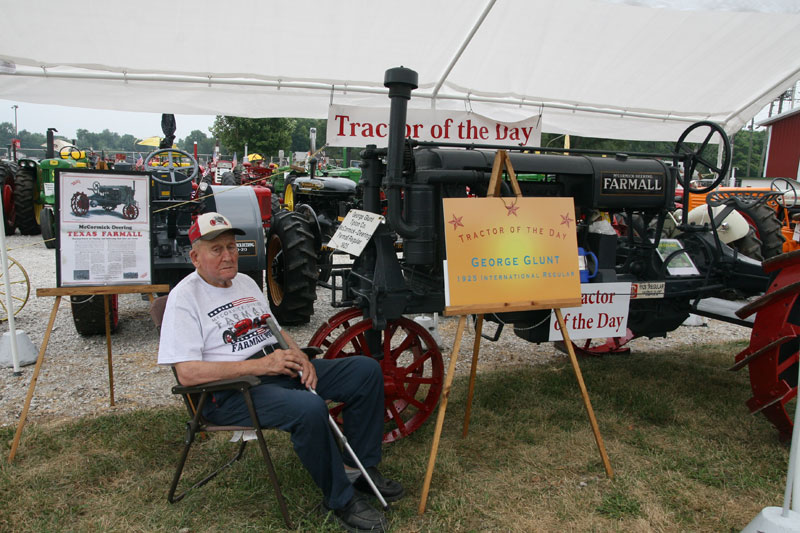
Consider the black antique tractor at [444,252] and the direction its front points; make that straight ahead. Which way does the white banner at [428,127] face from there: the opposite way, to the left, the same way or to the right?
to the left

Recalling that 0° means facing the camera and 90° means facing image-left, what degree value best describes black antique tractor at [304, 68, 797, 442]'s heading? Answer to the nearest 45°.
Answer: approximately 90°

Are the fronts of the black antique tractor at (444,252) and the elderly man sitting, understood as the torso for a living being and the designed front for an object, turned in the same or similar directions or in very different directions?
very different directions

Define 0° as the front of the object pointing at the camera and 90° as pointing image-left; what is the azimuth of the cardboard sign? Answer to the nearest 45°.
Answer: approximately 0°

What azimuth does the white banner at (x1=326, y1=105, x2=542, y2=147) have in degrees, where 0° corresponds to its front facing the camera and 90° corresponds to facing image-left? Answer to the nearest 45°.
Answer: approximately 0°

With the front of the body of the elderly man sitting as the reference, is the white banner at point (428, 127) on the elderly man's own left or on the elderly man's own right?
on the elderly man's own left

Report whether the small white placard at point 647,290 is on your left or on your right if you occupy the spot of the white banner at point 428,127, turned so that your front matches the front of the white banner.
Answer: on your left

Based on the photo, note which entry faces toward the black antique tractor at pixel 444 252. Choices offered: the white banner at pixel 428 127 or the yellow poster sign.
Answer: the white banner
